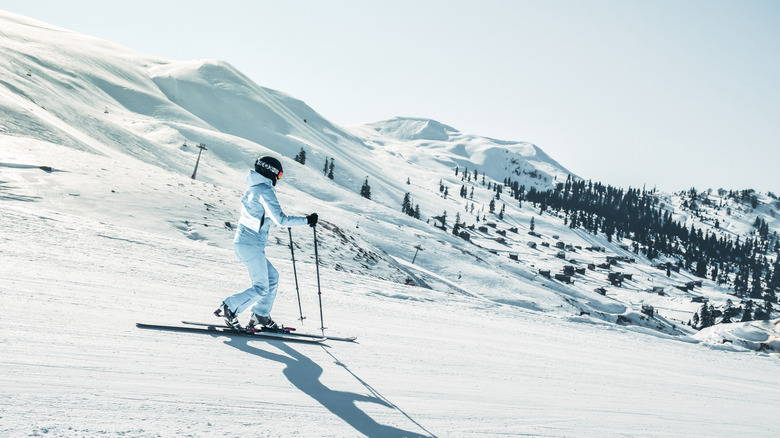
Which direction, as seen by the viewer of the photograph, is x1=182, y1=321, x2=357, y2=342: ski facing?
facing to the right of the viewer

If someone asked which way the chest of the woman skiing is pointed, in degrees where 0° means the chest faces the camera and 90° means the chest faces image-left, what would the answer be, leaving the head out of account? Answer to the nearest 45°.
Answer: approximately 270°

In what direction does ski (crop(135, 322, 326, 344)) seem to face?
to the viewer's right
